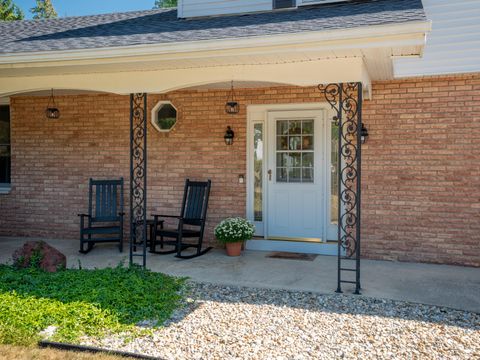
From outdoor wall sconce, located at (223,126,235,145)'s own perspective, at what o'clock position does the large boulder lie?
The large boulder is roughly at 2 o'clock from the outdoor wall sconce.

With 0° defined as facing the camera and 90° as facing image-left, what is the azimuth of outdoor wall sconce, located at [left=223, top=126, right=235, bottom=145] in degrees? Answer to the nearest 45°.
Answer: approximately 0°

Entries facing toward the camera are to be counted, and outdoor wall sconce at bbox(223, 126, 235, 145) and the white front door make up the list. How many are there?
2

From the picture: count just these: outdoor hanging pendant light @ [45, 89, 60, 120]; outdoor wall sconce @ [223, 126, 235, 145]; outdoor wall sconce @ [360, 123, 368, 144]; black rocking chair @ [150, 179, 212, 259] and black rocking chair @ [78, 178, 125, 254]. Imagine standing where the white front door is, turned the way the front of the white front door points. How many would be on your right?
4

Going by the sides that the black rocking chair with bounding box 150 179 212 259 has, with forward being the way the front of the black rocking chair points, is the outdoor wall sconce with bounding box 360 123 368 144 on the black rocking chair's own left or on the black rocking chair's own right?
on the black rocking chair's own left

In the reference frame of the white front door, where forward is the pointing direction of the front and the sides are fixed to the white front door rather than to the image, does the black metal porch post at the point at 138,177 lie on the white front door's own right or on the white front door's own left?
on the white front door's own right

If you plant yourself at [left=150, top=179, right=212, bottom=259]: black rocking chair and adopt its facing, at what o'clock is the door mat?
The door mat is roughly at 8 o'clock from the black rocking chair.

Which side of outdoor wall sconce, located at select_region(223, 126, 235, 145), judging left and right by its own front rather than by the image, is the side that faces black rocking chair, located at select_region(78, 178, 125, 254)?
right

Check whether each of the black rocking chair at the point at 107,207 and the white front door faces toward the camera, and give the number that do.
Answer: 2
